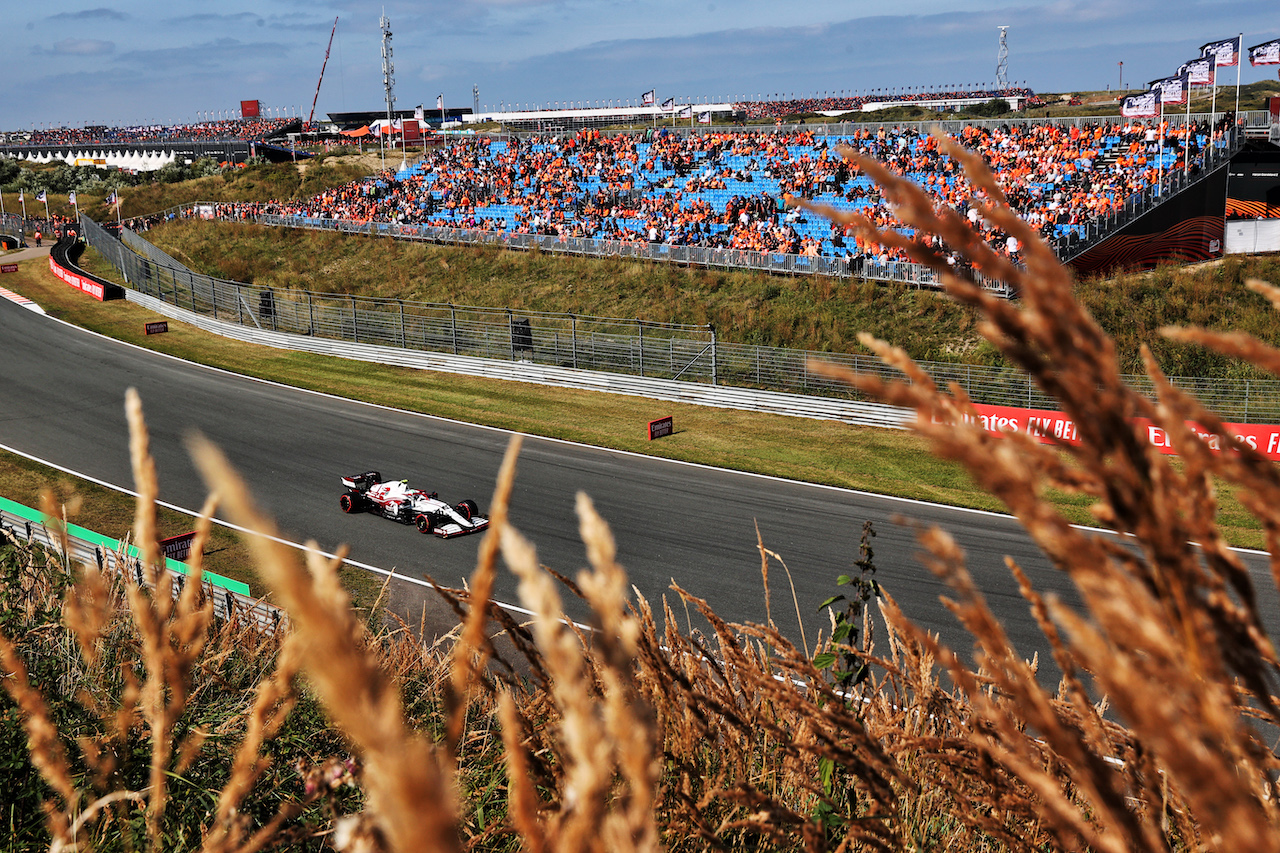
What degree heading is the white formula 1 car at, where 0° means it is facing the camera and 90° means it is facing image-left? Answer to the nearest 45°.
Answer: approximately 315°

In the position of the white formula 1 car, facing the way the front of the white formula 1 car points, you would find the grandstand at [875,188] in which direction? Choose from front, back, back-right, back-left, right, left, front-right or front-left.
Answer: left

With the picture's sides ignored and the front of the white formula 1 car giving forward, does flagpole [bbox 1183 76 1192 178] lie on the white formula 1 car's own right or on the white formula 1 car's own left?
on the white formula 1 car's own left

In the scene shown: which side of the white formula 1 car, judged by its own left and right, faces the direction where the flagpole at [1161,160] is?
left
